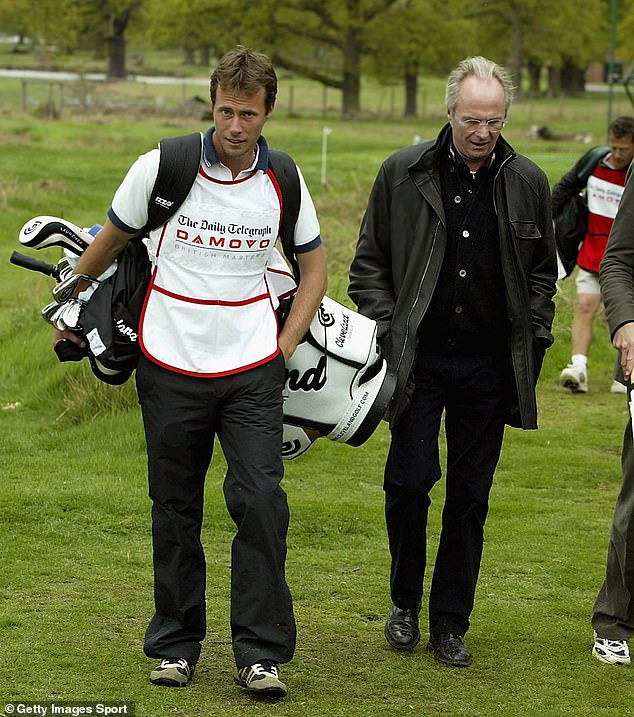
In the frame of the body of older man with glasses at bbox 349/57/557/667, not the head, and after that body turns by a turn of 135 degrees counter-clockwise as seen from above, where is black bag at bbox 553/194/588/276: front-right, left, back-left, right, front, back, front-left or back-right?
front-left

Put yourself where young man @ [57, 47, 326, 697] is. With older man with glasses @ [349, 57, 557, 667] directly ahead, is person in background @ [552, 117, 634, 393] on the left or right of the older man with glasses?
left

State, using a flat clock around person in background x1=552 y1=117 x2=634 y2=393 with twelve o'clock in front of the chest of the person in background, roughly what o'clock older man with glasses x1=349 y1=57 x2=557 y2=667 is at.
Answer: The older man with glasses is roughly at 12 o'clock from the person in background.

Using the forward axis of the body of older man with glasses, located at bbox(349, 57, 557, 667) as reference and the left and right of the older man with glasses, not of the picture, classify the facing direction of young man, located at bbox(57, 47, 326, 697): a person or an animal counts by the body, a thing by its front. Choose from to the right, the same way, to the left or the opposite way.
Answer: the same way

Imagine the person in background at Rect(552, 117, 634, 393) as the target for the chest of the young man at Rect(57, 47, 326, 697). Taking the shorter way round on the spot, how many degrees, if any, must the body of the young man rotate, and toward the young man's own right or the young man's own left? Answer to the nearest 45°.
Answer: approximately 135° to the young man's own left

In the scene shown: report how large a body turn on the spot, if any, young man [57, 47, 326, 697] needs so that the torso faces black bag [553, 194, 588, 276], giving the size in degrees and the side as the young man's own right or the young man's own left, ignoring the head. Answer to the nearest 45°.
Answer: approximately 135° to the young man's own left

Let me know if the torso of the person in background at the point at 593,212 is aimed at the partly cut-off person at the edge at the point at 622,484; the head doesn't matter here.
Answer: yes

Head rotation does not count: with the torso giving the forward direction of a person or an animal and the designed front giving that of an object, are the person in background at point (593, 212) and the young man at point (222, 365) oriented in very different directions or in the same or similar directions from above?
same or similar directions

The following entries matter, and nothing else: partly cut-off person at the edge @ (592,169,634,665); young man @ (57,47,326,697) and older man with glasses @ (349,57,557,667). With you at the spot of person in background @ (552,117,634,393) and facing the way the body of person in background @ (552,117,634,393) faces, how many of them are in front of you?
3

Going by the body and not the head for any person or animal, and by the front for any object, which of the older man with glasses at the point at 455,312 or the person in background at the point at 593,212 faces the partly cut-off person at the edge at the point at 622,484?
the person in background at the point at 593,212

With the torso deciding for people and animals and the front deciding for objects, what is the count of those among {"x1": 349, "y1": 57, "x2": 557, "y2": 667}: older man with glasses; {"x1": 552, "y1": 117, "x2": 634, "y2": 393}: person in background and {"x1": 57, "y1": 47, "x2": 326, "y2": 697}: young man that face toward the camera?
3

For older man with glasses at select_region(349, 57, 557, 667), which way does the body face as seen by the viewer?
toward the camera

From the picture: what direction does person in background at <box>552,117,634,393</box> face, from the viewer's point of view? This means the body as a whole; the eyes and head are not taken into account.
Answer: toward the camera

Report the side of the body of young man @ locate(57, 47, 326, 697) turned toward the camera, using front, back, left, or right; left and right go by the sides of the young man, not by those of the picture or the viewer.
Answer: front

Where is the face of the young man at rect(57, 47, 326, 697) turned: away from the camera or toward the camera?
toward the camera

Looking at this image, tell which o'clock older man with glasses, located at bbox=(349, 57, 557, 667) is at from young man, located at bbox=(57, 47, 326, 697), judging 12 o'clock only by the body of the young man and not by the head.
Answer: The older man with glasses is roughly at 8 o'clock from the young man.

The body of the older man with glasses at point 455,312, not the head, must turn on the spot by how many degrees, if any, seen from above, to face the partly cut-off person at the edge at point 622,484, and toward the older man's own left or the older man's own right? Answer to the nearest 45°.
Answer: approximately 90° to the older man's own left

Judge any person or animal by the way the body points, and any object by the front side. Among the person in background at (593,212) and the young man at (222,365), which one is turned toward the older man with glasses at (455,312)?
the person in background
